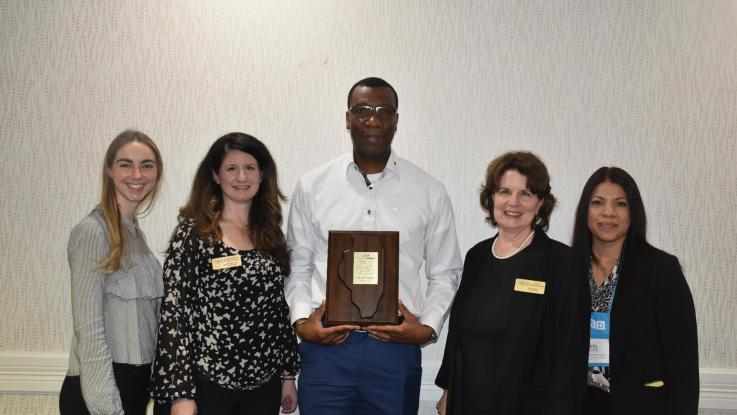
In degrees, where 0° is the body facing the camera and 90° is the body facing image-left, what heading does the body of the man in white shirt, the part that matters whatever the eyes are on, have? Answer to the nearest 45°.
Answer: approximately 0°

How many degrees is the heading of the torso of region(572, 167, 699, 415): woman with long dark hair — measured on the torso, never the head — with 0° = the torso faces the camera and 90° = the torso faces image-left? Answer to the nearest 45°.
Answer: approximately 45°

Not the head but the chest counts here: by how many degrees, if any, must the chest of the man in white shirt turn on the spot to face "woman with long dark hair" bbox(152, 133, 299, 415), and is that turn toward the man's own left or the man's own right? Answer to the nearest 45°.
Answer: approximately 45° to the man's own right
